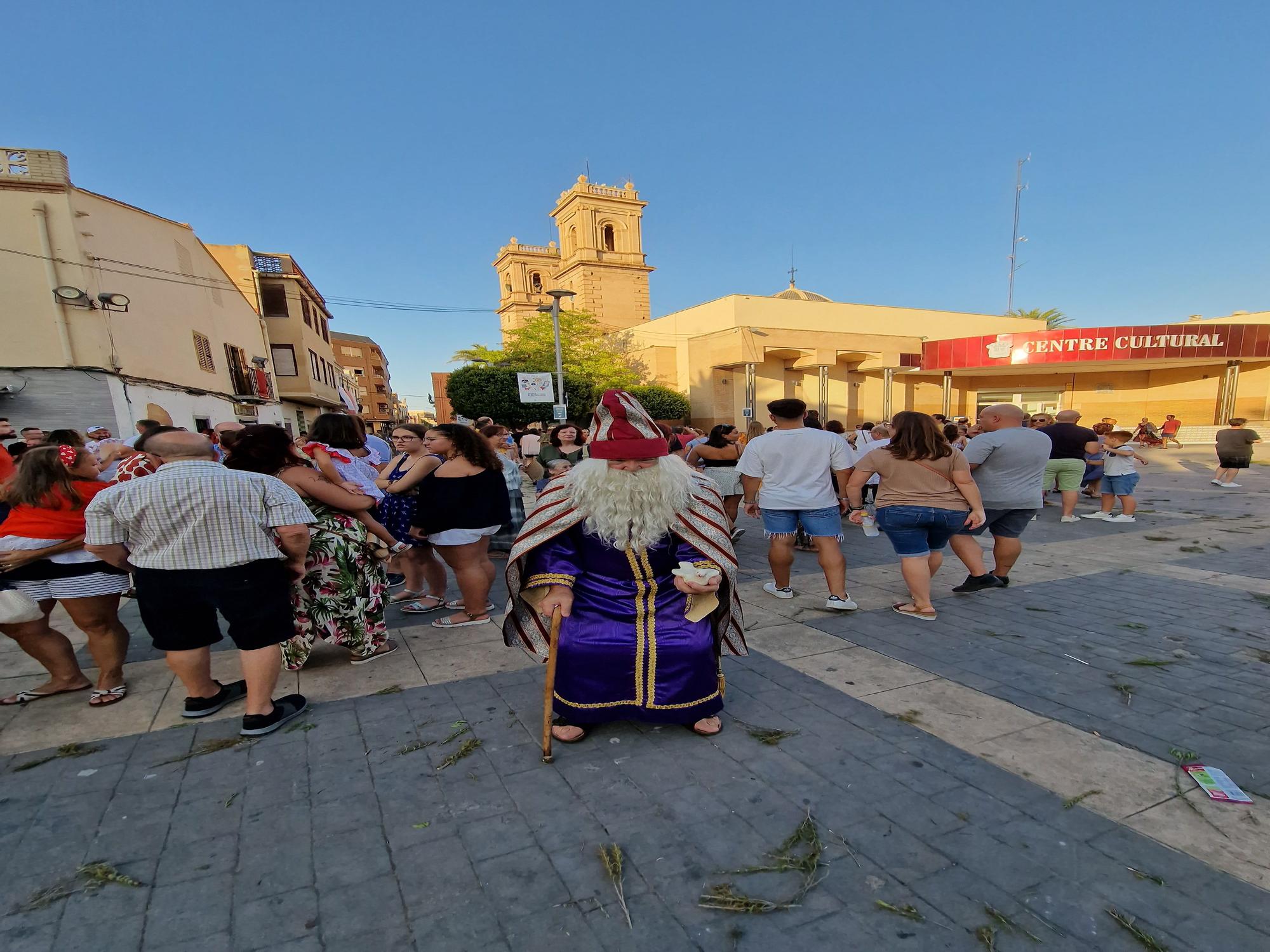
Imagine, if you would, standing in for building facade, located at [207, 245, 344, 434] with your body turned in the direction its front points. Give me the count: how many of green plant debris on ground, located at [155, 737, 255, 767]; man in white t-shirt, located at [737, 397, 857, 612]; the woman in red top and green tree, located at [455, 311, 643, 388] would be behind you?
0

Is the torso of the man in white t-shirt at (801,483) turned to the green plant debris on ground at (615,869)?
no

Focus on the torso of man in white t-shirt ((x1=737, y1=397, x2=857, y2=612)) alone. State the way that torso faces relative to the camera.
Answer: away from the camera

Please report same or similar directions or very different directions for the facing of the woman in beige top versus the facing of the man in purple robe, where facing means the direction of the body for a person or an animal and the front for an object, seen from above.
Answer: very different directions

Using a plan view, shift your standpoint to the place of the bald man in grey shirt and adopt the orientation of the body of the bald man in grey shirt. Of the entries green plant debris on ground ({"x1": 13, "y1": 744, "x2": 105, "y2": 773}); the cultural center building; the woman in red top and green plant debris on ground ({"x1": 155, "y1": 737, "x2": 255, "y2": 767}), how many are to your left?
3

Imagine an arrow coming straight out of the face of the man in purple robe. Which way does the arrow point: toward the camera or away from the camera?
toward the camera

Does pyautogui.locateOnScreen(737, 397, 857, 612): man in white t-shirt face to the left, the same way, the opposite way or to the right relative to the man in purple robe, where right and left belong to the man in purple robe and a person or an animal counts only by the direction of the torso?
the opposite way

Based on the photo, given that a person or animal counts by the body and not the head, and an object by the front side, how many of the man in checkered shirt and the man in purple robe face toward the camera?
1

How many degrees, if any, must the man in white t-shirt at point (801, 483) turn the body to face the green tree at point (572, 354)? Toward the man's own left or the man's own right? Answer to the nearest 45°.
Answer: approximately 45° to the man's own left

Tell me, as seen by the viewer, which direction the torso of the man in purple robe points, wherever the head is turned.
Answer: toward the camera

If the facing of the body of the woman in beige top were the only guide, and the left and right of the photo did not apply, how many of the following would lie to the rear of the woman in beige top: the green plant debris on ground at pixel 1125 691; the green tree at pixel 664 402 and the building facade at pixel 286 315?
1

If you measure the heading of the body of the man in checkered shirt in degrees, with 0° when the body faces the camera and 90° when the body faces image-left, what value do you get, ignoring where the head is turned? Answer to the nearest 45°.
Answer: approximately 225°

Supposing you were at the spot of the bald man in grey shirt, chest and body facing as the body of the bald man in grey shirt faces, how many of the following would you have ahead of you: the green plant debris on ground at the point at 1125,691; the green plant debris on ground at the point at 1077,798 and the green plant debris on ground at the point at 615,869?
0

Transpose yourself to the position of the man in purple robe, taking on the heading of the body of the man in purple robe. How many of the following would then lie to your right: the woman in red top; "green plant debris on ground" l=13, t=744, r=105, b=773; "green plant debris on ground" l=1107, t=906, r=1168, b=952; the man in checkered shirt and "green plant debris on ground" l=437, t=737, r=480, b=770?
4

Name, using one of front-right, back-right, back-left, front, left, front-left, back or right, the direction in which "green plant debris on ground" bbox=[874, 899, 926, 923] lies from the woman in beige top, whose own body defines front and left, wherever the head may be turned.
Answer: back-left

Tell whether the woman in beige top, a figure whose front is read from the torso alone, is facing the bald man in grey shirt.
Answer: no

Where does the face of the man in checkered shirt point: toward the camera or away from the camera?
away from the camera

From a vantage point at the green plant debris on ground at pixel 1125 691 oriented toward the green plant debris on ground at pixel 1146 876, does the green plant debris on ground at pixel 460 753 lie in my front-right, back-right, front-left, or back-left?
front-right

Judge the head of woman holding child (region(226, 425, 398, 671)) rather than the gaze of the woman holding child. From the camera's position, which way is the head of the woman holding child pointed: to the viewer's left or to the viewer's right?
to the viewer's right

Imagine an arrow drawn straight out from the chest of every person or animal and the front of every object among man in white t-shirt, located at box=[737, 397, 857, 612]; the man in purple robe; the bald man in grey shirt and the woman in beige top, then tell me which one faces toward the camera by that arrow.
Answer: the man in purple robe

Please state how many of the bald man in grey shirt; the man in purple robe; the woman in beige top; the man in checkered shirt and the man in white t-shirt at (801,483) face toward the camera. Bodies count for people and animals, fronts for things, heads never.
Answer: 1

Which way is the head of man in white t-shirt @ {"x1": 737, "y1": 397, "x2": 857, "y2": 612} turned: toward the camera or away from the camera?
away from the camera
